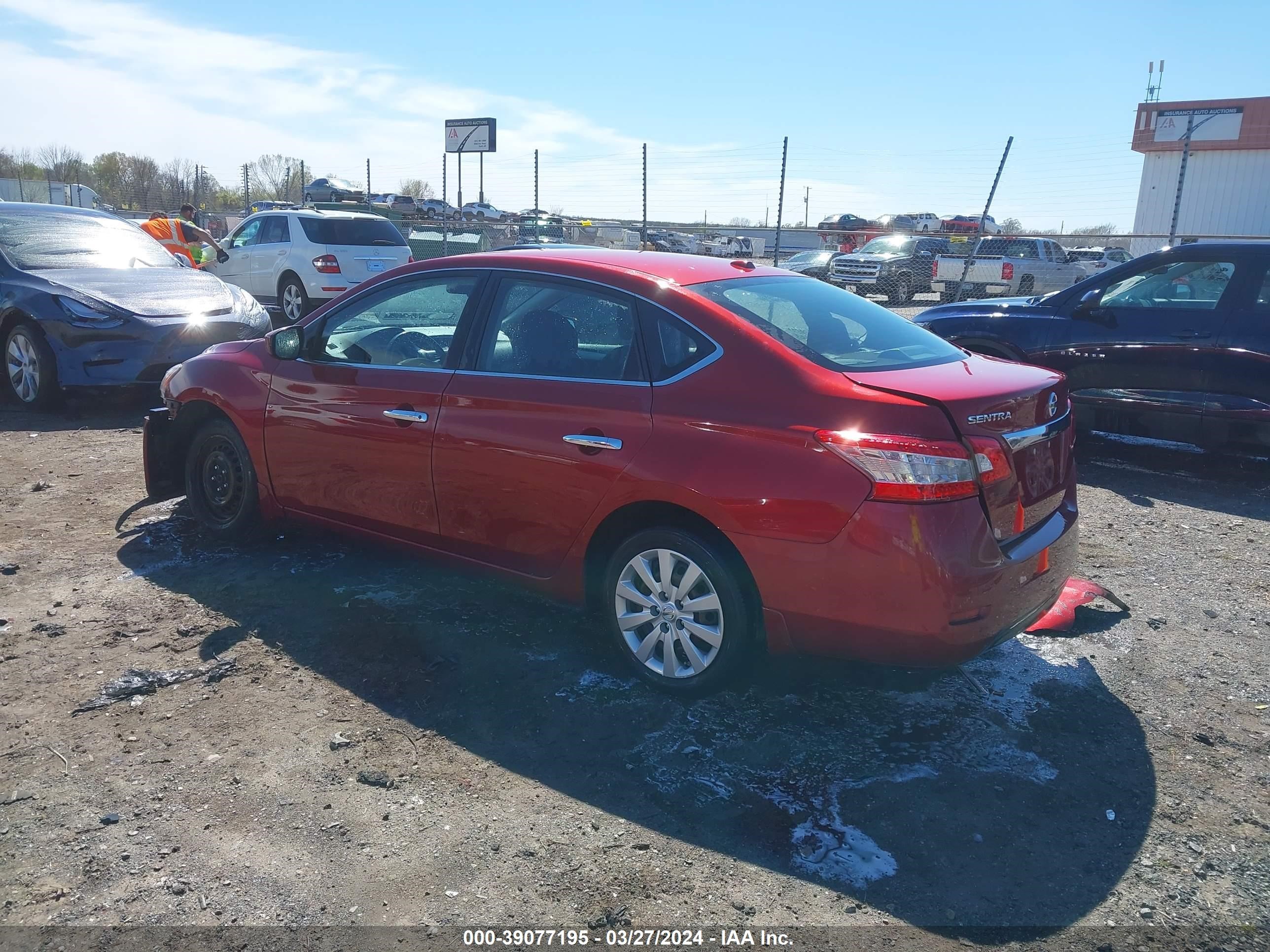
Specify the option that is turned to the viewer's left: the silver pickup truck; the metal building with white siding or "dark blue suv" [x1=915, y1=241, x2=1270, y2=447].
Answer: the dark blue suv

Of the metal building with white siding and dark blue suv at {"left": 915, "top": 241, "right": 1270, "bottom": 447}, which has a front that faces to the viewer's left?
the dark blue suv

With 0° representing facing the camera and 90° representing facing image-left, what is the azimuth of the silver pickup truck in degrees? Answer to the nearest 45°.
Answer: approximately 225°

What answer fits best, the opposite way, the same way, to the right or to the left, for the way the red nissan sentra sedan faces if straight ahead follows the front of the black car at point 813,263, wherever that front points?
to the right

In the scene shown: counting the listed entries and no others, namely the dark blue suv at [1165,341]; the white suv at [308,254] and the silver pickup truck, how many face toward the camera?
0

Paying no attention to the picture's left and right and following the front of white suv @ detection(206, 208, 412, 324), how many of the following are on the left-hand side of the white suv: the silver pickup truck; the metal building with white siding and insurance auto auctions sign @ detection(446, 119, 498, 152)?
0

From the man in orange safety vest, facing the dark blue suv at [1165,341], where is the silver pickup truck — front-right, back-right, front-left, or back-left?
front-left

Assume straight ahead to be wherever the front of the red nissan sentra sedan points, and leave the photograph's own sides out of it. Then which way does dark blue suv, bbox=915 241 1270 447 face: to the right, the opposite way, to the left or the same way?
the same way

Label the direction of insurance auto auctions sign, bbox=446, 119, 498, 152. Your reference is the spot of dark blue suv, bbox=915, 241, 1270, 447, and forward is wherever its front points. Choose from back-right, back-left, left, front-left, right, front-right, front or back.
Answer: front-right

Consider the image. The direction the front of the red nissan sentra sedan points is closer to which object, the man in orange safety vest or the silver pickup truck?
the man in orange safety vest

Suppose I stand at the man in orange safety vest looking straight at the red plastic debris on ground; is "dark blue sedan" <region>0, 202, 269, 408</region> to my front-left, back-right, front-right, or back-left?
front-right

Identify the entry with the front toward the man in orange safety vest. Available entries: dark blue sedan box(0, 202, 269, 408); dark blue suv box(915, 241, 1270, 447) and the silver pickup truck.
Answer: dark blue suv box(915, 241, 1270, 447)

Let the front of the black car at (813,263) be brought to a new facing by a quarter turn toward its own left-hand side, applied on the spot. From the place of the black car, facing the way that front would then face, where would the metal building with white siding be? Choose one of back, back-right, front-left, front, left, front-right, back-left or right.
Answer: left

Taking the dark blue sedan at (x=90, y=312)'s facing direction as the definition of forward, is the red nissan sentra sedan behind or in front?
in front

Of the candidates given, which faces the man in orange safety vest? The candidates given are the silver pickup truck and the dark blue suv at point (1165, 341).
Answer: the dark blue suv

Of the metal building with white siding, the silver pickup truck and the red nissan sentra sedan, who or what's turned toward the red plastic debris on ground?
the metal building with white siding

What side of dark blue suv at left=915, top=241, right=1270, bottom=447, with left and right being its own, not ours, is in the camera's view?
left

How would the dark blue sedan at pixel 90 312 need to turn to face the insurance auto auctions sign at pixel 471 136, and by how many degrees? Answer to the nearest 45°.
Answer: approximately 90° to its left

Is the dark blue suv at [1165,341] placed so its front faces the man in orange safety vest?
yes
